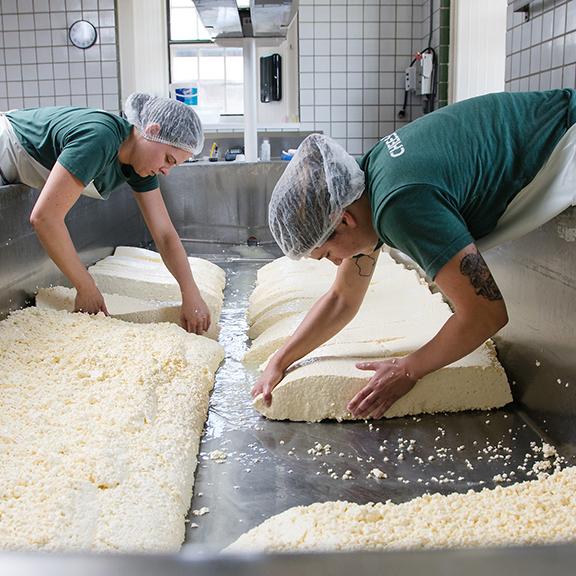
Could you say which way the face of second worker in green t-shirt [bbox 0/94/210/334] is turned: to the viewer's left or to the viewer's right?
to the viewer's right

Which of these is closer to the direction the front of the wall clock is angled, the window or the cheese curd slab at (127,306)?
the cheese curd slab

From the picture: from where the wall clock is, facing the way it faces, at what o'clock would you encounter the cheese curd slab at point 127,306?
The cheese curd slab is roughly at 12 o'clock from the wall clock.

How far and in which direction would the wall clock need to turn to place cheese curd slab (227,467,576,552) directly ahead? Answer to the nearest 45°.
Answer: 0° — it already faces it

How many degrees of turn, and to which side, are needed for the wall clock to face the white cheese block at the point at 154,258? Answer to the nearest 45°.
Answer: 0° — it already faces it

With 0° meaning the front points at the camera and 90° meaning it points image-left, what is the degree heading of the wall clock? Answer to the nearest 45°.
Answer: approximately 0°

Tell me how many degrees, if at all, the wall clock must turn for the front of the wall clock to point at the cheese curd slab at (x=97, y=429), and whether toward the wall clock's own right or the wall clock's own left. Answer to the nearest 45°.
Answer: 0° — it already faces it

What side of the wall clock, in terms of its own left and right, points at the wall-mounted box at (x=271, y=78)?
left
